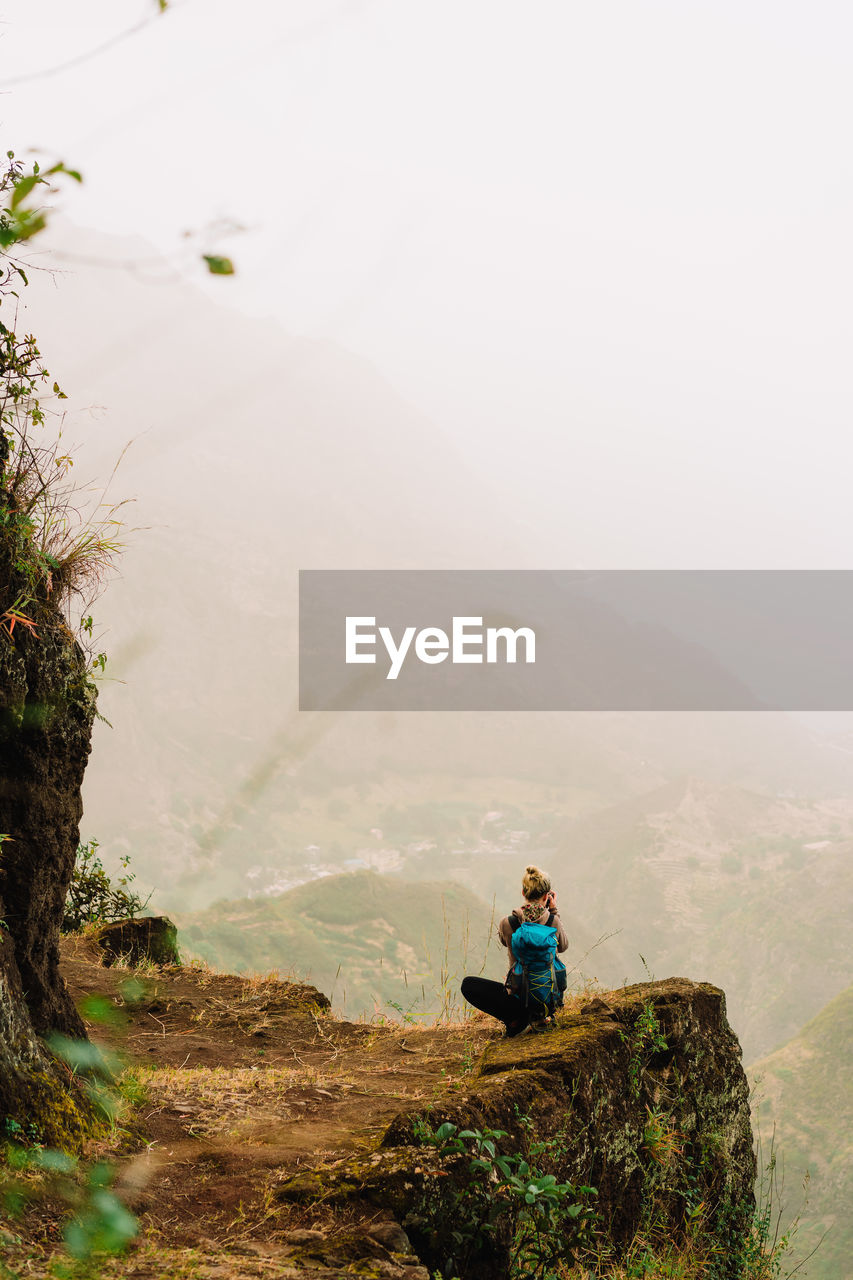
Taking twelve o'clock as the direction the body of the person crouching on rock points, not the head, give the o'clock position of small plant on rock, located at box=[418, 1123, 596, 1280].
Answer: The small plant on rock is roughly at 6 o'clock from the person crouching on rock.

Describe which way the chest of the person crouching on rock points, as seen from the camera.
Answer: away from the camera
